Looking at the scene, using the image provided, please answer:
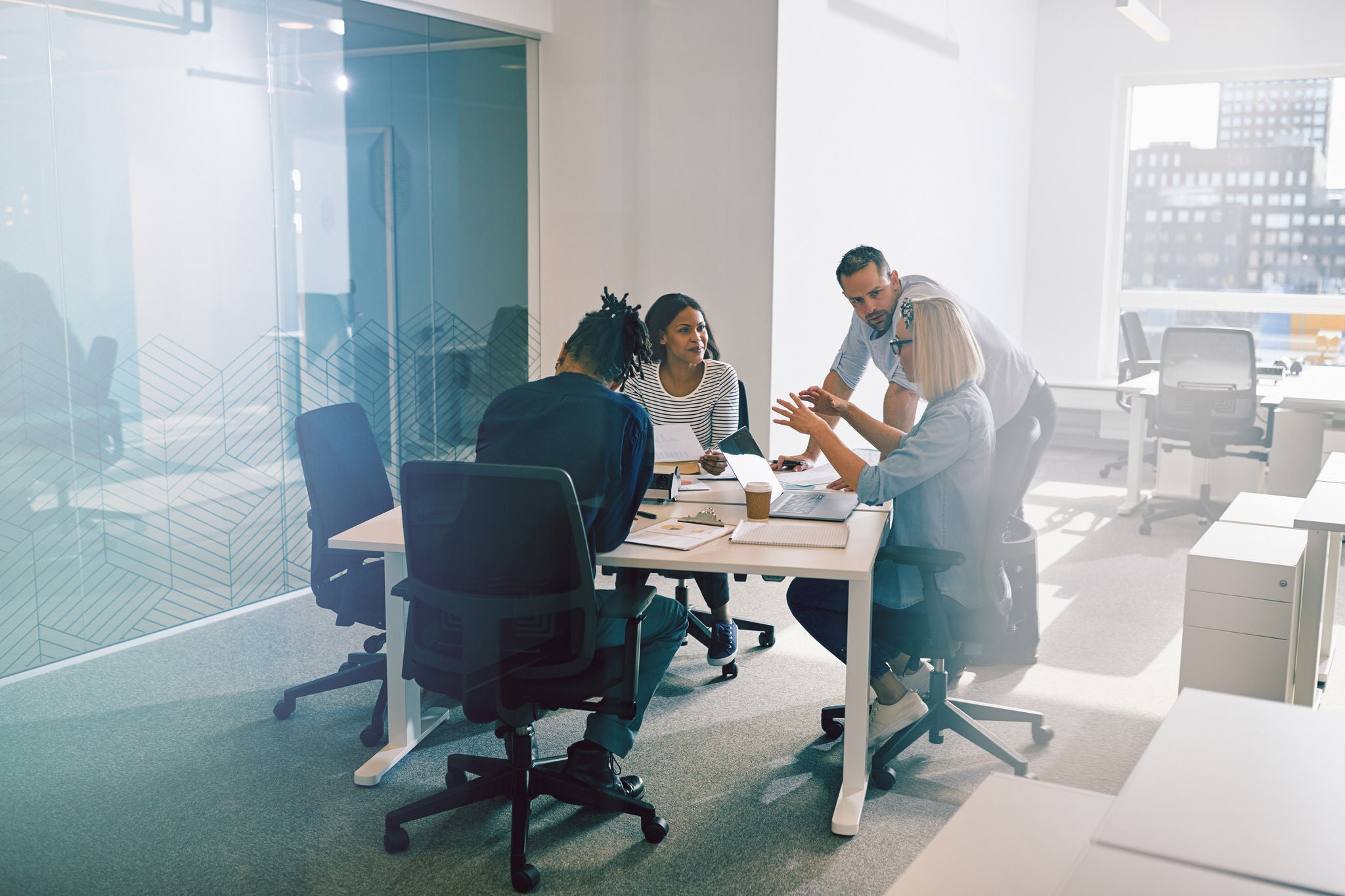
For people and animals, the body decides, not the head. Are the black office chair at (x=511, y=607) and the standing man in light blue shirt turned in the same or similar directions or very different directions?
very different directions

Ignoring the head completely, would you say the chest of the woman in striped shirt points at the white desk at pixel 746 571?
yes

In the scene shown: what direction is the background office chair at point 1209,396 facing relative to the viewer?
away from the camera

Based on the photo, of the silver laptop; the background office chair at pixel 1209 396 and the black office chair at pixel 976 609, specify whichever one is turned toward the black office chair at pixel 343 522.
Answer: the black office chair at pixel 976 609

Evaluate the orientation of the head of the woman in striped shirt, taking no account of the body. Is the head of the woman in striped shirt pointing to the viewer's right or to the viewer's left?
to the viewer's right

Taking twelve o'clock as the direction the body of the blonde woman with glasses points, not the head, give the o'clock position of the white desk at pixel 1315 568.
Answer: The white desk is roughly at 5 o'clock from the blonde woman with glasses.

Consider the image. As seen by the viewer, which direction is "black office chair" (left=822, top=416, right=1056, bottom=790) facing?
to the viewer's left

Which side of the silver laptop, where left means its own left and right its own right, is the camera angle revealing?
right

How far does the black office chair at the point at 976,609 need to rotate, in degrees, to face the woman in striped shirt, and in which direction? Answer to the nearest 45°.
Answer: approximately 45° to its right

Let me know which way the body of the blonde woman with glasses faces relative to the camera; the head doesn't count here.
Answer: to the viewer's left

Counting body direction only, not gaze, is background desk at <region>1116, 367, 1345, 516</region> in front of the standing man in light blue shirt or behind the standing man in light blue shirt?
behind
